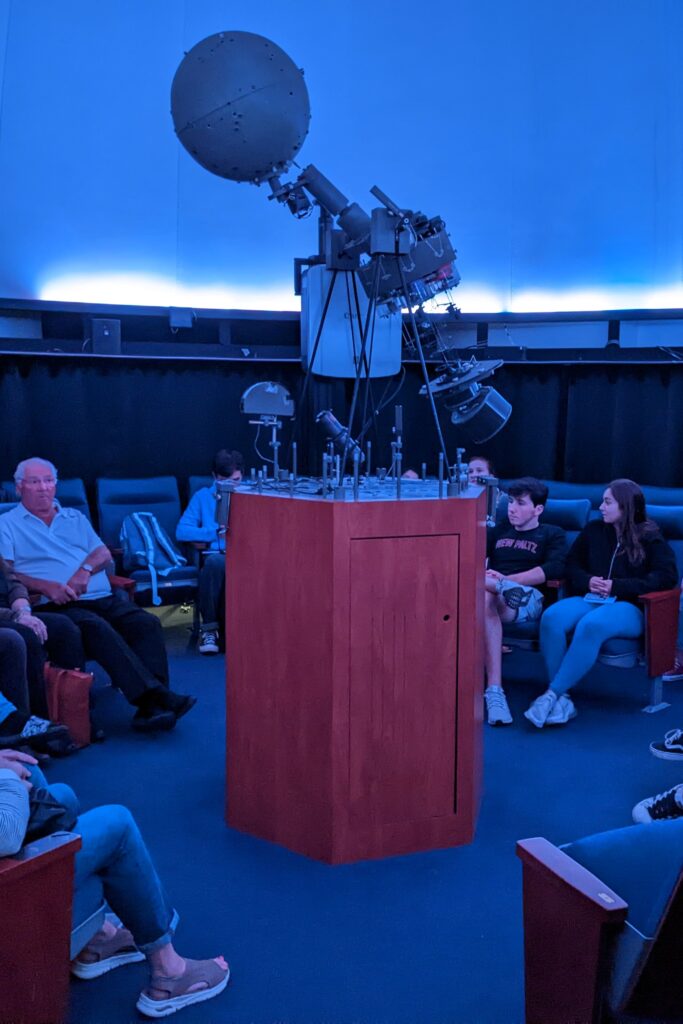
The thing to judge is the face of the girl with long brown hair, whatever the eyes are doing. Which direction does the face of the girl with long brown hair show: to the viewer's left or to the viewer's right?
to the viewer's left

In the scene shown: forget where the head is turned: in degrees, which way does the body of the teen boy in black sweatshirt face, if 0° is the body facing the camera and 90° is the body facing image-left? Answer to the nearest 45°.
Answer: approximately 45°

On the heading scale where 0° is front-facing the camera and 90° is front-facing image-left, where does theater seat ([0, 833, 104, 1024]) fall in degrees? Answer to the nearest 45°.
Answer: approximately 225°

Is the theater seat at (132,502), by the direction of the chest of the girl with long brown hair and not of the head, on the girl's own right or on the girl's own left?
on the girl's own right

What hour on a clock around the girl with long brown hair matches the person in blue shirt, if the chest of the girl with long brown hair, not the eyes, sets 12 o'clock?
The person in blue shirt is roughly at 2 o'clock from the girl with long brown hair.

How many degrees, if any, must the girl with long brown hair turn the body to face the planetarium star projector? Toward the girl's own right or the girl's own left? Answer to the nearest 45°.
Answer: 0° — they already face it

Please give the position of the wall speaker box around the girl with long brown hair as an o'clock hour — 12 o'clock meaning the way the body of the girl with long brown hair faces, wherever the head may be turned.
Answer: The wall speaker box is roughly at 2 o'clock from the girl with long brown hair.

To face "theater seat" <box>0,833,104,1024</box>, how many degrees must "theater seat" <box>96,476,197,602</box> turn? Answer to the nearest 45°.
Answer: approximately 45° to its right
